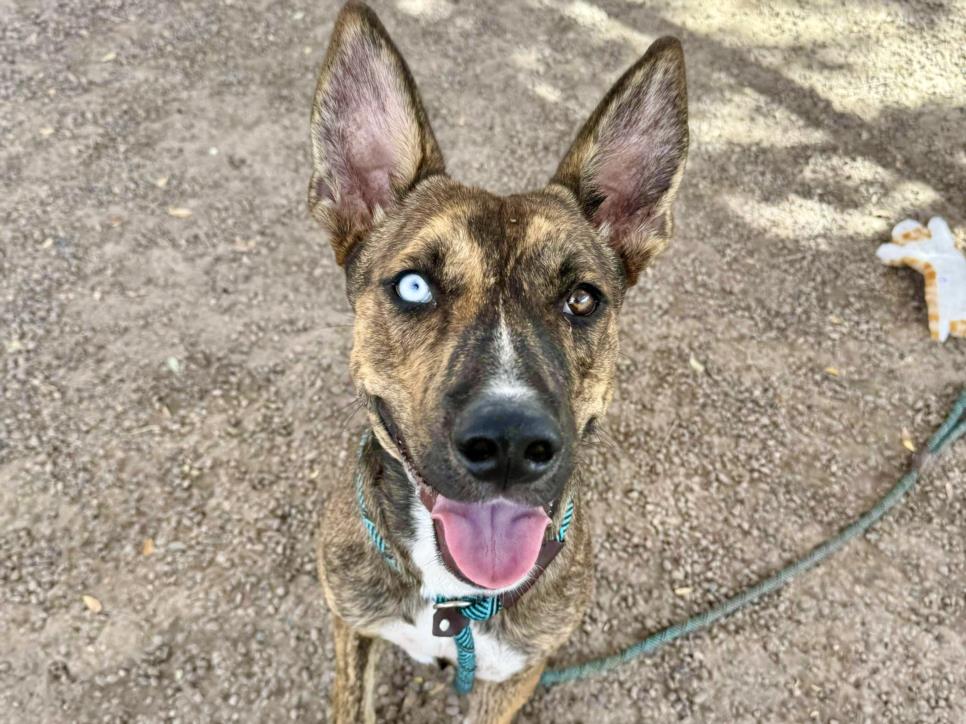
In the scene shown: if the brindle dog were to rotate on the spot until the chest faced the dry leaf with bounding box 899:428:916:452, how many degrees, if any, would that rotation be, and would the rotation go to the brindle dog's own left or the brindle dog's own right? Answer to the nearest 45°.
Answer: approximately 135° to the brindle dog's own left

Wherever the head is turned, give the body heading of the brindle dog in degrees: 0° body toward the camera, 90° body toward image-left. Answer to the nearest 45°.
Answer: approximately 0°
